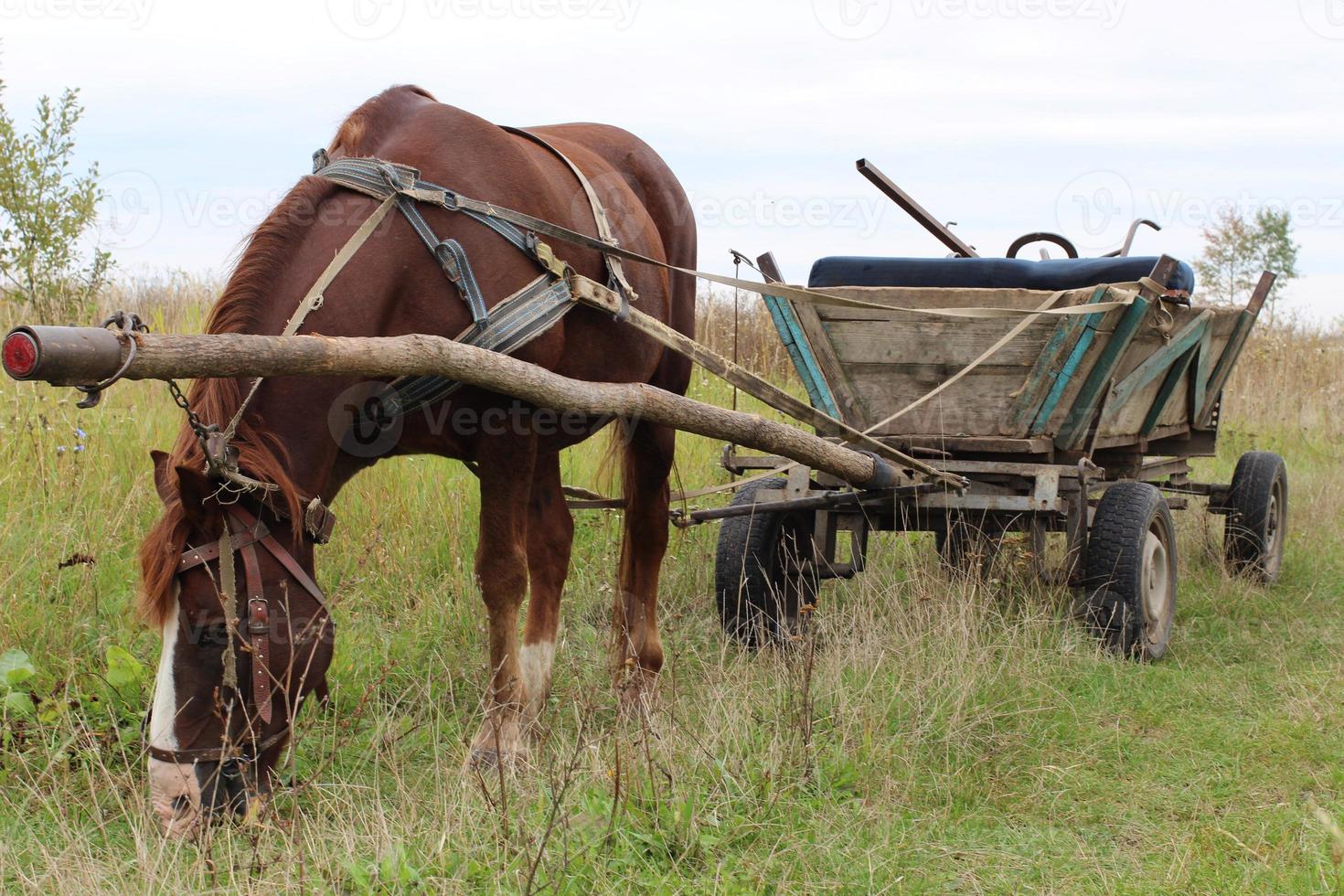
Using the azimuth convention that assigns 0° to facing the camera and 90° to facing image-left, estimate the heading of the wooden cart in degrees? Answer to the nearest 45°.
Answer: approximately 45°

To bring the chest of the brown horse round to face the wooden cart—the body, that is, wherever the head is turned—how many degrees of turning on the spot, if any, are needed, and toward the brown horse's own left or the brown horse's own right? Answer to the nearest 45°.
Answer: approximately 180°

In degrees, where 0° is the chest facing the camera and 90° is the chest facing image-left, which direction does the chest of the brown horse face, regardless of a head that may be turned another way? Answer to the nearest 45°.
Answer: approximately 45°
